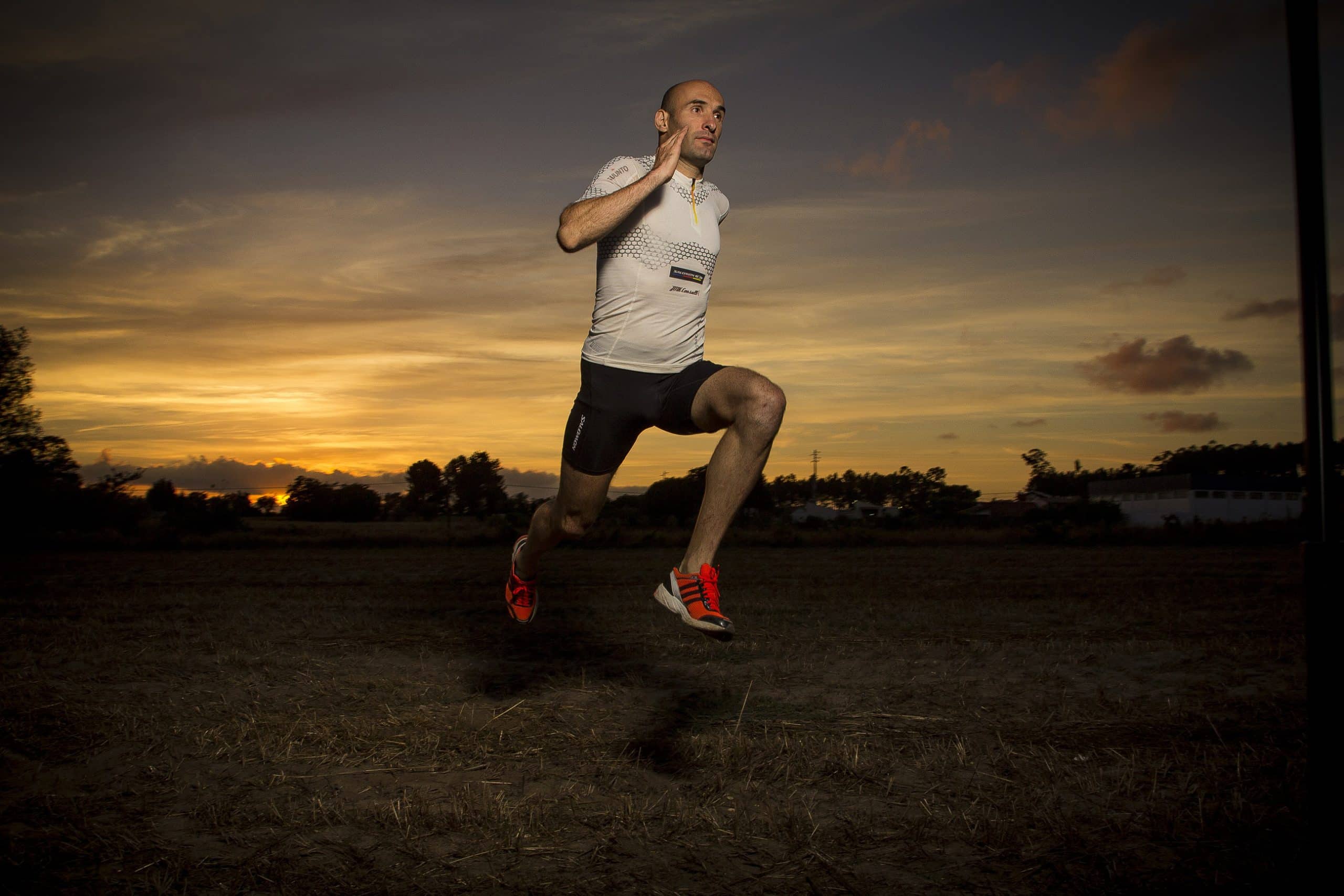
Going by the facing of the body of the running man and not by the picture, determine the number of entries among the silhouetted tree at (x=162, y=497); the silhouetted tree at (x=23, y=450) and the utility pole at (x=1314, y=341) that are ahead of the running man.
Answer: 1

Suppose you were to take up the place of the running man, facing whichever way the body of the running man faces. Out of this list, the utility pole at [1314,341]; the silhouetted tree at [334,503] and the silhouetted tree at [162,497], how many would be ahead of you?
1

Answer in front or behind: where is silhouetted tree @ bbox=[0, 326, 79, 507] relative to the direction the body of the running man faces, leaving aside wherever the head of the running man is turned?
behind

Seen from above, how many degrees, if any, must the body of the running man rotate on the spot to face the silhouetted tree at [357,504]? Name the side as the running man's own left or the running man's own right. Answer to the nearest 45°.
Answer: approximately 135° to the running man's own left

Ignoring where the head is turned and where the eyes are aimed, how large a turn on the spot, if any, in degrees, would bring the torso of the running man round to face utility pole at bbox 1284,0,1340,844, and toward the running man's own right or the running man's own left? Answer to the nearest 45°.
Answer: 0° — they already face it

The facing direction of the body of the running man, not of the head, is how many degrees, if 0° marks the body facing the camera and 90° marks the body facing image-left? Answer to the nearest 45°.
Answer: approximately 315°

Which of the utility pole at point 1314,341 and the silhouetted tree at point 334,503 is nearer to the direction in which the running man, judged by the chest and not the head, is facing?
the utility pole

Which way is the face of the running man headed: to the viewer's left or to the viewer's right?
to the viewer's right

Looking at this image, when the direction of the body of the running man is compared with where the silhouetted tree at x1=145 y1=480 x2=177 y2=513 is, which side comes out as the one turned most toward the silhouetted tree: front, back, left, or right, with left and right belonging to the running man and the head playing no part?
back

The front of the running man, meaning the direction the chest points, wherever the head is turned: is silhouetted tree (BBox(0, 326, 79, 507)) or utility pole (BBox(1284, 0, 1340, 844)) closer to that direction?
the utility pole
